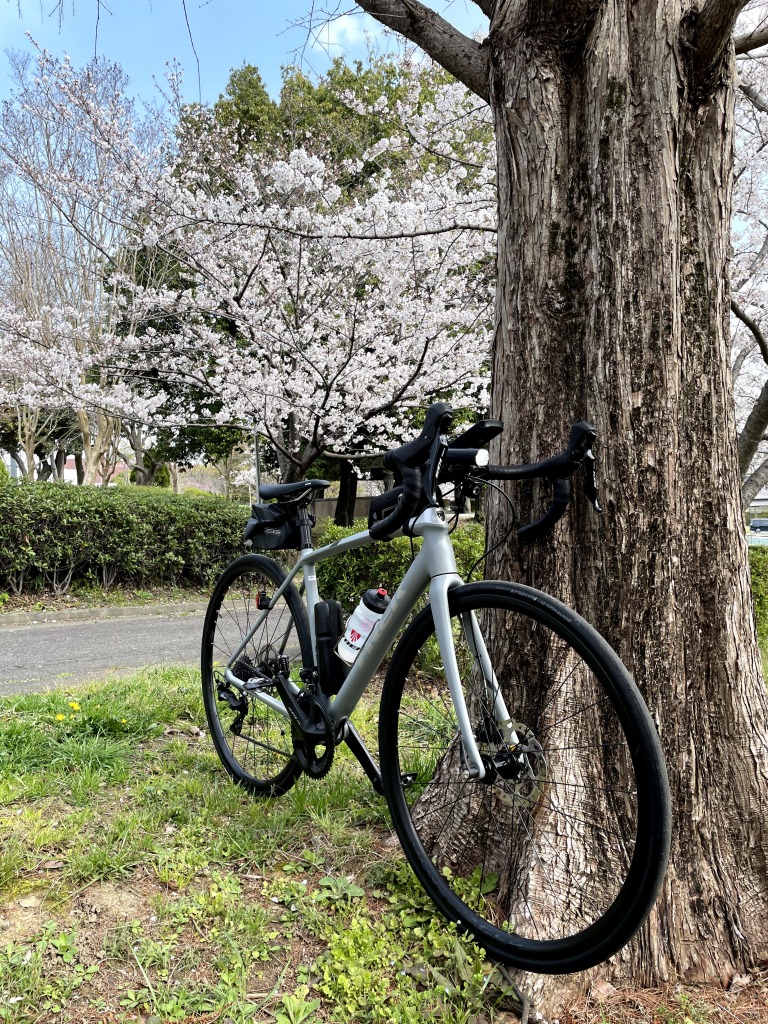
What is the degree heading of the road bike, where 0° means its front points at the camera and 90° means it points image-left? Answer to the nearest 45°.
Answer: approximately 315°

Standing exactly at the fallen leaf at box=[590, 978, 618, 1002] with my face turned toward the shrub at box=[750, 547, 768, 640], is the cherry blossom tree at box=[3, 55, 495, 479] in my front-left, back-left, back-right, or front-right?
front-left

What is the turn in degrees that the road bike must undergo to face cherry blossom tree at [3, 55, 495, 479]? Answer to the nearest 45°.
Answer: approximately 135° to its left

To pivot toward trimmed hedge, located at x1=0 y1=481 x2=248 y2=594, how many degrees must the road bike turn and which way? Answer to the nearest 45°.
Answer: approximately 180°

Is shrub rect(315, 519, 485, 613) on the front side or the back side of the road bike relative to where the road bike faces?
on the back side

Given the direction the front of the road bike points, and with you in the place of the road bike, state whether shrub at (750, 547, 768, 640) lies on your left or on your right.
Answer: on your left
